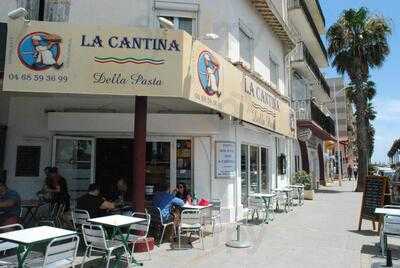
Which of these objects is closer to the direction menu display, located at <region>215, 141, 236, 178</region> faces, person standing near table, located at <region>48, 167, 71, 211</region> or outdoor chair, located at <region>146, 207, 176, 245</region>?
the outdoor chair

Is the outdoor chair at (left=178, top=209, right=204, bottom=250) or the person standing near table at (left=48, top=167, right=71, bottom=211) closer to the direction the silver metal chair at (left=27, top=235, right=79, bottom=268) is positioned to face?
the person standing near table

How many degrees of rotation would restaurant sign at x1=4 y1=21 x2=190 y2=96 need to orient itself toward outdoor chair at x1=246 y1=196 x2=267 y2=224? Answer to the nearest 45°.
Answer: approximately 135° to its left
